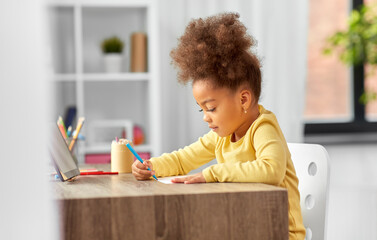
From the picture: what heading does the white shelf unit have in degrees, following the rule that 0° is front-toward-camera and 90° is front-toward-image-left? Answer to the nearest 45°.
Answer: approximately 0°

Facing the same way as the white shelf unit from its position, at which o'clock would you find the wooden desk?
The wooden desk is roughly at 12 o'clock from the white shelf unit.

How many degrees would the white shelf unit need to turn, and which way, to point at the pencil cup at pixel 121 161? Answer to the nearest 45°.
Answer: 0° — it already faces it

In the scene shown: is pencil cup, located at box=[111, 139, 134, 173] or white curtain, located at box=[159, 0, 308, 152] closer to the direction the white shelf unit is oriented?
the pencil cup

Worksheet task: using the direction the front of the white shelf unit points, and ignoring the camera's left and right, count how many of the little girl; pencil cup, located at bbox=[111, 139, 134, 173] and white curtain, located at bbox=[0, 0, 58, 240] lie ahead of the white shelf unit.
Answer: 3

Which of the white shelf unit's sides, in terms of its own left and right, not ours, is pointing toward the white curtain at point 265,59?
left

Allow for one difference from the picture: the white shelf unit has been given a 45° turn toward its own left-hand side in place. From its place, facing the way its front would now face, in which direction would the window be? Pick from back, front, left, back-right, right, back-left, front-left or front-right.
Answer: front-left

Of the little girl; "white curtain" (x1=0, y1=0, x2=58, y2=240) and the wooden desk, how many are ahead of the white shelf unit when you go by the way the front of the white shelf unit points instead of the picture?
3

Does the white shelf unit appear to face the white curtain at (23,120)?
yes
